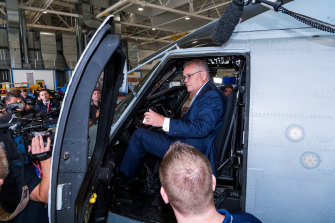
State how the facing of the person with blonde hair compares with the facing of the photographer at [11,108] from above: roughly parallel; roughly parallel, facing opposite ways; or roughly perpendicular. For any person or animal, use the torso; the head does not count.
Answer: roughly perpendicular

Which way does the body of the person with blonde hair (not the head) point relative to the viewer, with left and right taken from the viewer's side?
facing away from the viewer

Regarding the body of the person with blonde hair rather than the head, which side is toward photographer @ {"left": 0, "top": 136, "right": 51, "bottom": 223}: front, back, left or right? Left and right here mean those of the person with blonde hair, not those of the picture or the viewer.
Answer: left

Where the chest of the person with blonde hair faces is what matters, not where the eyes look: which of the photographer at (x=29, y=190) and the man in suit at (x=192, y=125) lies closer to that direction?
the man in suit

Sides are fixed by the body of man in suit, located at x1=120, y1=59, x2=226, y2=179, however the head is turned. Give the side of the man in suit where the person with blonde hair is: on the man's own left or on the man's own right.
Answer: on the man's own left

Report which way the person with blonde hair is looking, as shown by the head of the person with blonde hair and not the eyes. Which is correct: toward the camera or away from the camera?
away from the camera

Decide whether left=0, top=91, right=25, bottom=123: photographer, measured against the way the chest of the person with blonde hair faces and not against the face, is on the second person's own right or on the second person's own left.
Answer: on the second person's own left

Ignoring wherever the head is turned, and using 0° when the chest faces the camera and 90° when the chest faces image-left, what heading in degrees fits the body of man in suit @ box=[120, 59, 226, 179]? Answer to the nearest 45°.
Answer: approximately 90°

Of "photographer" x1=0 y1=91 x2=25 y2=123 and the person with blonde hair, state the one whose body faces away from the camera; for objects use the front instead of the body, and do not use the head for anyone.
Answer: the person with blonde hair

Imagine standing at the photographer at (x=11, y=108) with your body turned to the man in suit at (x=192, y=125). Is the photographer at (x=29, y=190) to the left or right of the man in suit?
right
